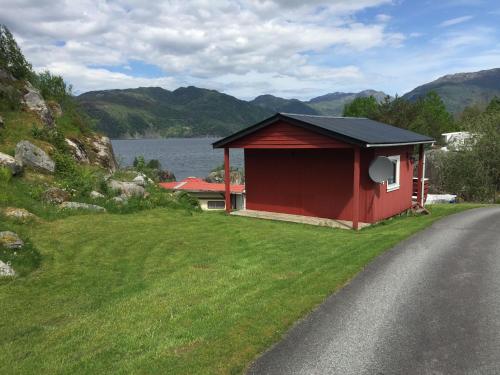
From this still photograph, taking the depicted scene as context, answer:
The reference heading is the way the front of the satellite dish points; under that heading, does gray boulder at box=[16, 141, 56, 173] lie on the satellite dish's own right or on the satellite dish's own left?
on the satellite dish's own right

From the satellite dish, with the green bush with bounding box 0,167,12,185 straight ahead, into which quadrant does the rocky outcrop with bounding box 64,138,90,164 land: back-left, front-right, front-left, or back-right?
front-right

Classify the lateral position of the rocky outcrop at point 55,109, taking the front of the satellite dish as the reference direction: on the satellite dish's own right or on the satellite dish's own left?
on the satellite dish's own right

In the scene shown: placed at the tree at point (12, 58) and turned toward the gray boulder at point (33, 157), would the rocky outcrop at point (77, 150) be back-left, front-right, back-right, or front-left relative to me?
front-left

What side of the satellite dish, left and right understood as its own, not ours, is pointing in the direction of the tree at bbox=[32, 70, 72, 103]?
right

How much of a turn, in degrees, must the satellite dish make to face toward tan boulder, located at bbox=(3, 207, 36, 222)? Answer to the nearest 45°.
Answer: approximately 45° to its right

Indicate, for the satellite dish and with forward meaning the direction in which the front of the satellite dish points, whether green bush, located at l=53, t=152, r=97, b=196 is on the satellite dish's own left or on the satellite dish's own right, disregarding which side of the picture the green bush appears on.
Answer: on the satellite dish's own right

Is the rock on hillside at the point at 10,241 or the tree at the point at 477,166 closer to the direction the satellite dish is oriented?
the rock on hillside

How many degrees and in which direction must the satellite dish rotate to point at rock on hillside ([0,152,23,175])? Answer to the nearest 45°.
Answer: approximately 90° to its right

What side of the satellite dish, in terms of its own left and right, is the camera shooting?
front

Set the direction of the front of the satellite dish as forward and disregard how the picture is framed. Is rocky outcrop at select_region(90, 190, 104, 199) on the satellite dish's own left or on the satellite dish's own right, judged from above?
on the satellite dish's own right

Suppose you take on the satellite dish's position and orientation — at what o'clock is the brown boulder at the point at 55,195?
The brown boulder is roughly at 2 o'clock from the satellite dish.

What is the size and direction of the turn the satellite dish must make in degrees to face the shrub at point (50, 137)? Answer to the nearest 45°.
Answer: approximately 90° to its right

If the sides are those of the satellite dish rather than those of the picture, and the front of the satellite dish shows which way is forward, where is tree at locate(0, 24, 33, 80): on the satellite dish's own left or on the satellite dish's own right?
on the satellite dish's own right
